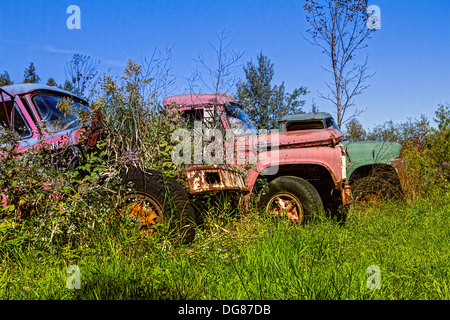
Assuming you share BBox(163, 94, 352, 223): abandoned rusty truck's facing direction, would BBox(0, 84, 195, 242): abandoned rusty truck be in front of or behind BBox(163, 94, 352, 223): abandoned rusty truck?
behind

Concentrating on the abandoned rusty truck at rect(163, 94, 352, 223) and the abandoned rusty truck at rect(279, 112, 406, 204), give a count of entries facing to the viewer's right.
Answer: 2

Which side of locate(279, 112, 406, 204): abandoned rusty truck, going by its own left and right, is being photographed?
right

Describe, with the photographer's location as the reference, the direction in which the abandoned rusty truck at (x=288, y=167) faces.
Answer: facing to the right of the viewer

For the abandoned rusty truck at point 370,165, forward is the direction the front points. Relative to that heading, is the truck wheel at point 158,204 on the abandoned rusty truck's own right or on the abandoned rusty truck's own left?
on the abandoned rusty truck's own right

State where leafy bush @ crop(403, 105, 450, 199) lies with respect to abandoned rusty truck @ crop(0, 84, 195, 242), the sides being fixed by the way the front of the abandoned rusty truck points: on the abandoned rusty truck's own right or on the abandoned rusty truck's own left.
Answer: on the abandoned rusty truck's own left

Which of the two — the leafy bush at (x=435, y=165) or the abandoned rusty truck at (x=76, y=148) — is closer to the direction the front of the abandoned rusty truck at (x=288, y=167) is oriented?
the leafy bush

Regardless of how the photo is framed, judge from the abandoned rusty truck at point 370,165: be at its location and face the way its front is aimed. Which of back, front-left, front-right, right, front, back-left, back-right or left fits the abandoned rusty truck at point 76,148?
back-right

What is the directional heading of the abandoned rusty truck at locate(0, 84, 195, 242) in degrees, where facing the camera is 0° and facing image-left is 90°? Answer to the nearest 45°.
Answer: approximately 315°
